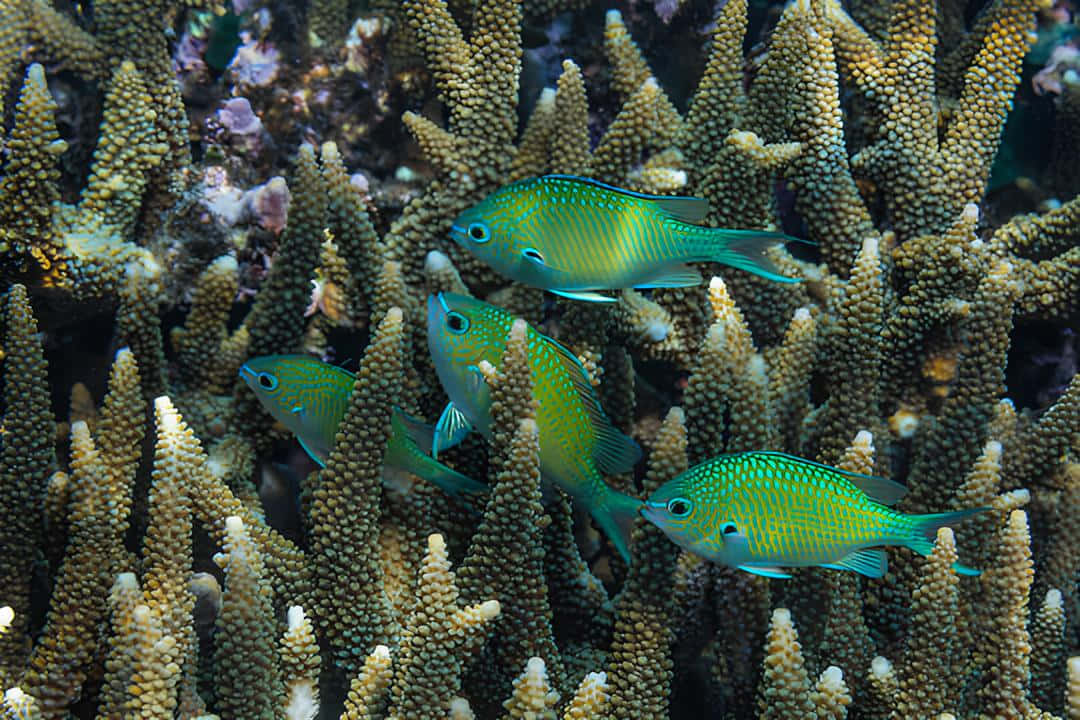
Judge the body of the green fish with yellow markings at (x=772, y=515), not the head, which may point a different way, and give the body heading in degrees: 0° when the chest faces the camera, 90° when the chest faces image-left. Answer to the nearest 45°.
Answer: approximately 90°

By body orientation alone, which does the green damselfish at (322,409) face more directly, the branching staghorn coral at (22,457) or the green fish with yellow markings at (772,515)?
the branching staghorn coral

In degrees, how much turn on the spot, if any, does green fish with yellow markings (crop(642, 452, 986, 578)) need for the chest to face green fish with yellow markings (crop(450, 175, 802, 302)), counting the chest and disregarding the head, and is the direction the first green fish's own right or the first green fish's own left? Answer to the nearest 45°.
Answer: approximately 45° to the first green fish's own right

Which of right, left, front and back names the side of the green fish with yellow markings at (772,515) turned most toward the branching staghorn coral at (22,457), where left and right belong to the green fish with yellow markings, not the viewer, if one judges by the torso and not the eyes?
front

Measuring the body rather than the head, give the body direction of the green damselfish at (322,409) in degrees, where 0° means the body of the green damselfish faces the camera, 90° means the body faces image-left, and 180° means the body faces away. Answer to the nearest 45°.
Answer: approximately 90°

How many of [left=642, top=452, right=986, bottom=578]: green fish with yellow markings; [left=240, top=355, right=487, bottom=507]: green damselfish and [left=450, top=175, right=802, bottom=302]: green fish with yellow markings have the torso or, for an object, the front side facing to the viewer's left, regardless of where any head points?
3

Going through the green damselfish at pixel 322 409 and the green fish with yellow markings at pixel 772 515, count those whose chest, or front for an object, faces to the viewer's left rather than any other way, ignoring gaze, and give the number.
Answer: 2

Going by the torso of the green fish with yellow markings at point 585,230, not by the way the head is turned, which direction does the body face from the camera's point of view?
to the viewer's left

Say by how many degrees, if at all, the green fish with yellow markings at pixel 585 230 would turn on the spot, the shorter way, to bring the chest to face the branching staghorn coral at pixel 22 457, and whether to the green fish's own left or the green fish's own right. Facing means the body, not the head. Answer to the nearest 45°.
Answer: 0° — it already faces it

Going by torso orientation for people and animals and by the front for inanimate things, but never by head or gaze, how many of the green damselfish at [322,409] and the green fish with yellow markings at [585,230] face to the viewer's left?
2
